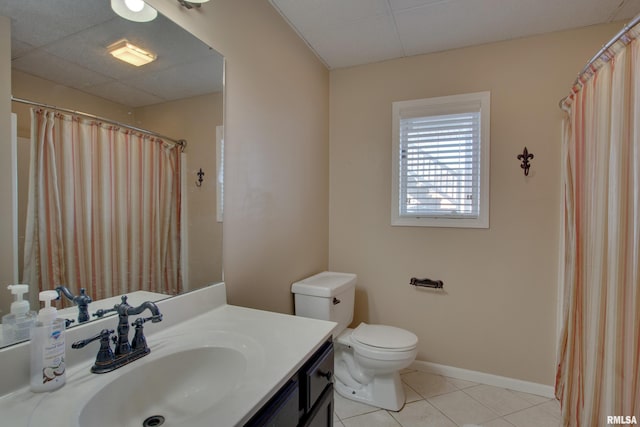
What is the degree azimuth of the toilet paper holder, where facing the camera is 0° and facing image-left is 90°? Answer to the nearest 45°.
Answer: approximately 0°

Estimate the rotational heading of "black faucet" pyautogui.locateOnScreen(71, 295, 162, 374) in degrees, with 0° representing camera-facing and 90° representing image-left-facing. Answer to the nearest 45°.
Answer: approximately 315°

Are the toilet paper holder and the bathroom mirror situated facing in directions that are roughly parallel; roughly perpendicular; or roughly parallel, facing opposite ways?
roughly perpendicular

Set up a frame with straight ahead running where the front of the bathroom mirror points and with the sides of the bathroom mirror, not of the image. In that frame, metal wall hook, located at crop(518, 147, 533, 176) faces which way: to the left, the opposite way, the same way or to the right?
to the right

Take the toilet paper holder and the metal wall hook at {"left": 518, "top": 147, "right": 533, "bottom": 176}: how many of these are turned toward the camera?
2

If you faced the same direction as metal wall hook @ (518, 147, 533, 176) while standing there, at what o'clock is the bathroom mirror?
The bathroom mirror is roughly at 1 o'clock from the metal wall hook.

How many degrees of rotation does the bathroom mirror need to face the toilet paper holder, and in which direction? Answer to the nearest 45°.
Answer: approximately 45° to its left

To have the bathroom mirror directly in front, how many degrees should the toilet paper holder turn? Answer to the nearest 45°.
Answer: approximately 45° to its right
